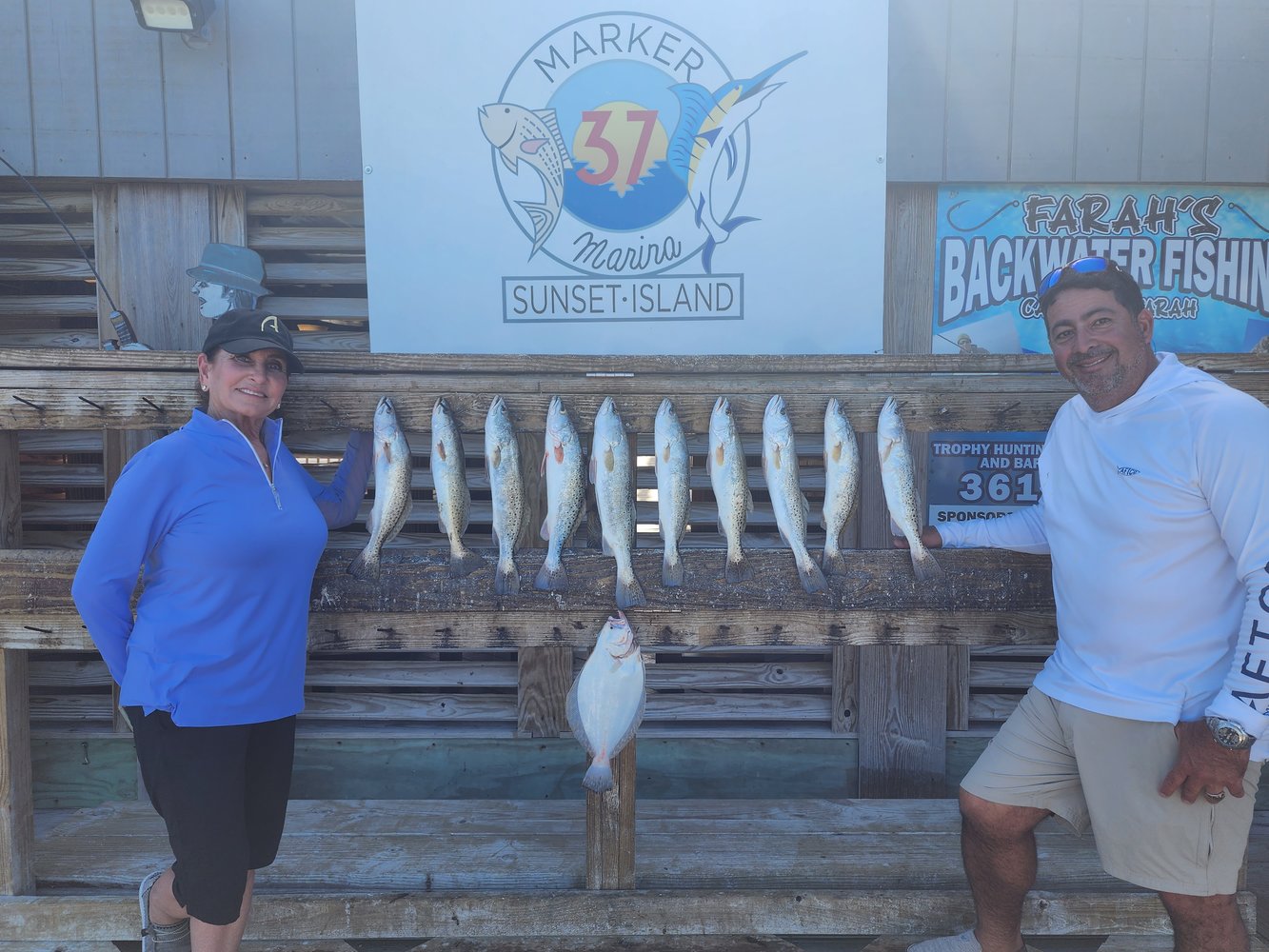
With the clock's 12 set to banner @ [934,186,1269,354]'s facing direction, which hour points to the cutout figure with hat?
The cutout figure with hat is roughly at 2 o'clock from the banner.

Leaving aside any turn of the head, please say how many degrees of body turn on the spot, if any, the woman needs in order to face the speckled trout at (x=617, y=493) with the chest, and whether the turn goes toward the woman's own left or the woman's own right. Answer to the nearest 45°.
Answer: approximately 45° to the woman's own left

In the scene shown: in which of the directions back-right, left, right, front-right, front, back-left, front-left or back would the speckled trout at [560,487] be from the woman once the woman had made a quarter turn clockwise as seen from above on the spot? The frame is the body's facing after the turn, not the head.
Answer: back-left

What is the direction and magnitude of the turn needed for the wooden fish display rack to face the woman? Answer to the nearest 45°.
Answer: approximately 45° to its right

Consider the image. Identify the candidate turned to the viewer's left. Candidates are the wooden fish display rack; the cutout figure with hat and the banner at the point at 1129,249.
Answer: the cutout figure with hat
